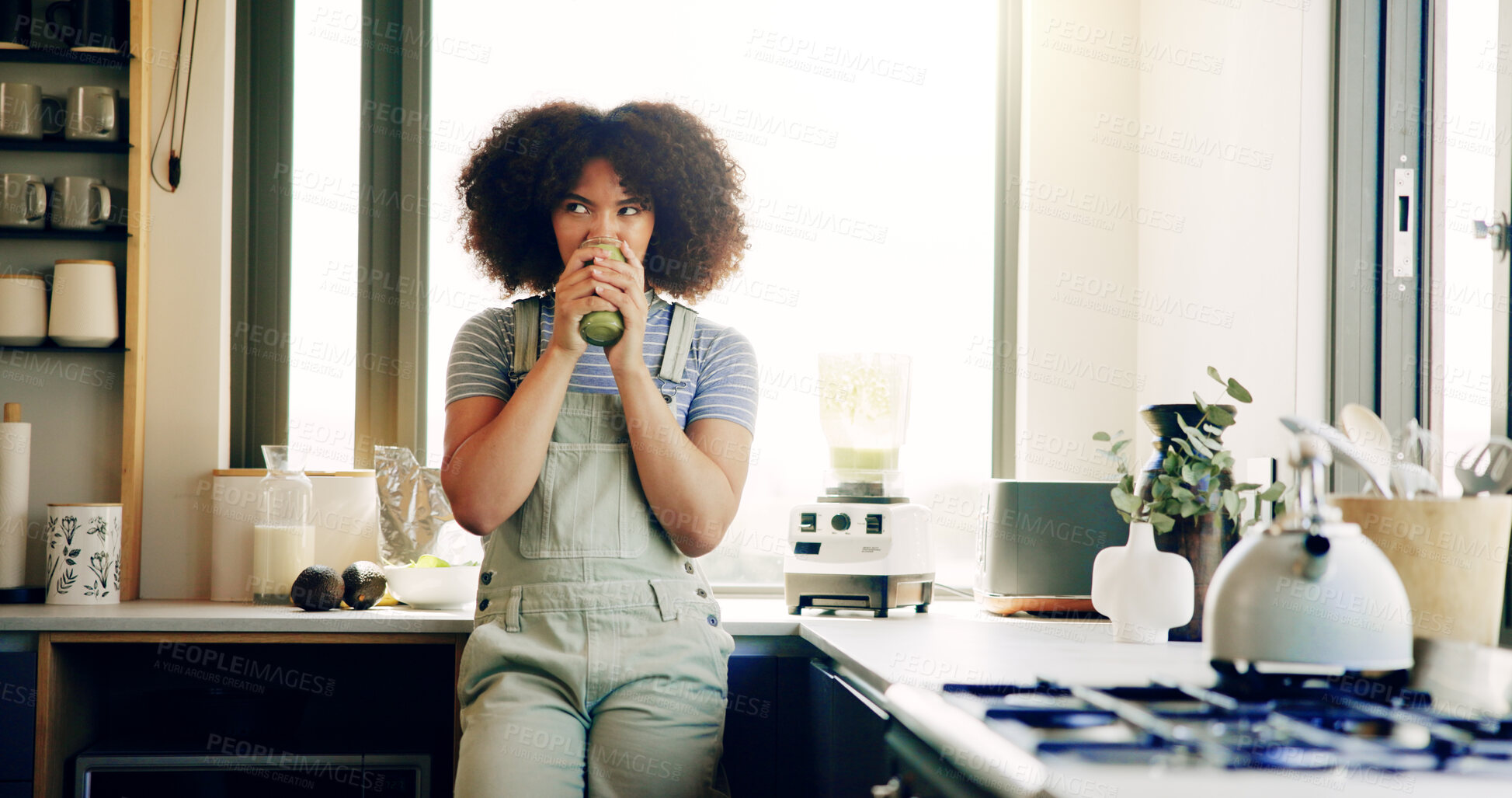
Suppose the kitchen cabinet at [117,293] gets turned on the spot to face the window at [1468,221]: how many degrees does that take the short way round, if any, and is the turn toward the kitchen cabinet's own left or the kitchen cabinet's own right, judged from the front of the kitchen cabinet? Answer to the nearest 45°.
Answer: approximately 45° to the kitchen cabinet's own left

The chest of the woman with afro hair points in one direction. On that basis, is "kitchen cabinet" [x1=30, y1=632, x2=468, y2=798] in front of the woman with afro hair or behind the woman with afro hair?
behind

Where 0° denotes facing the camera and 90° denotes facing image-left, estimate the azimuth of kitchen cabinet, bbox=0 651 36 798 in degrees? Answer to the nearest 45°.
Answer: approximately 0°

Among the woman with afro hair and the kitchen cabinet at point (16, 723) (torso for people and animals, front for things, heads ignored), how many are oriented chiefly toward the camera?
2
